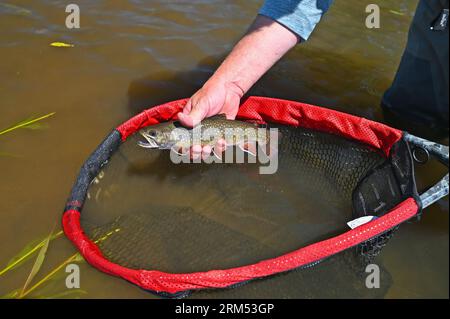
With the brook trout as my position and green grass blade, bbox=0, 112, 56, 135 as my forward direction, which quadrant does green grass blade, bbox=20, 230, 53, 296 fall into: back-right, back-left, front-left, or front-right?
front-left

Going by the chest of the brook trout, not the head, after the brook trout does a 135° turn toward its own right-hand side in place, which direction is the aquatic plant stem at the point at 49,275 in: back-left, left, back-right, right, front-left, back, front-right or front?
back

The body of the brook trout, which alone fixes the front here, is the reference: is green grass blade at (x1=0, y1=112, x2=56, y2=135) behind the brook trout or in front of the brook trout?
in front

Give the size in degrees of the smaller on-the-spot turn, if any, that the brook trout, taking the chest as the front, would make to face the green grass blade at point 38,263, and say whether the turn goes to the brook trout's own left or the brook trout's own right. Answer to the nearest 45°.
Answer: approximately 45° to the brook trout's own left

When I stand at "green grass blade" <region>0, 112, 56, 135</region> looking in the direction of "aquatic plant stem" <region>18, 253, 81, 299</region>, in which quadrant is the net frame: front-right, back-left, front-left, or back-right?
front-left

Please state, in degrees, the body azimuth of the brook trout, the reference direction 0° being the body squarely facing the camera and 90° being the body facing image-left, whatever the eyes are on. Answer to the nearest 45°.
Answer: approximately 90°

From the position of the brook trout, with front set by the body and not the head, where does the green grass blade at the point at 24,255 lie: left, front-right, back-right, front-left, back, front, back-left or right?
front-left
